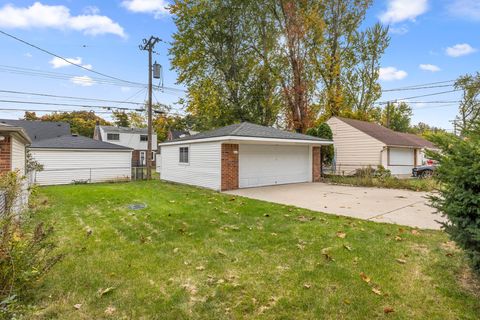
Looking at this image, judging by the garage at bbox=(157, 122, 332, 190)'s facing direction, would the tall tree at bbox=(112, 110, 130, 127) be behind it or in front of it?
behind

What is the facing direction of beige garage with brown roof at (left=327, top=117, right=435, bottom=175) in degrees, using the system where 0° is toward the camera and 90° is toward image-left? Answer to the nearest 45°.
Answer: approximately 315°

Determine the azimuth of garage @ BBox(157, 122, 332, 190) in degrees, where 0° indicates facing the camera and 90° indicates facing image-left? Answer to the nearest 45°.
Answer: approximately 315°

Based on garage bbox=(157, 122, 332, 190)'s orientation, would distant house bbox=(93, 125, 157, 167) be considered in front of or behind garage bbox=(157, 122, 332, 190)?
behind

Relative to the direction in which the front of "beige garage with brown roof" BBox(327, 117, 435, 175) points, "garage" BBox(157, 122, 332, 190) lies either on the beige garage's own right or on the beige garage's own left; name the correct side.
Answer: on the beige garage's own right

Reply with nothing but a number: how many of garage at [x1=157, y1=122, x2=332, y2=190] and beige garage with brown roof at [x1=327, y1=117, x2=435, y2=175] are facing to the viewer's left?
0

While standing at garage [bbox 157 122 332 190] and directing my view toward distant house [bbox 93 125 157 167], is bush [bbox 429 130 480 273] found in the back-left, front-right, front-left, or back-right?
back-left

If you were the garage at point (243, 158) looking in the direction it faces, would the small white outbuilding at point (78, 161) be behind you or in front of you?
behind

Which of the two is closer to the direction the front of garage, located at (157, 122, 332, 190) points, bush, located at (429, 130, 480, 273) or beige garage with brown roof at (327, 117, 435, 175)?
the bush

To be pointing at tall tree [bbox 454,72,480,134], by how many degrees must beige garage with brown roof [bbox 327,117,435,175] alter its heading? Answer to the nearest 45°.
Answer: approximately 90° to its left

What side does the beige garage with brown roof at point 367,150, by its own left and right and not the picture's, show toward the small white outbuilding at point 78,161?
right

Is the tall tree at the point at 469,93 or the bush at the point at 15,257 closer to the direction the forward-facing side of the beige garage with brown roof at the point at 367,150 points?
the bush
